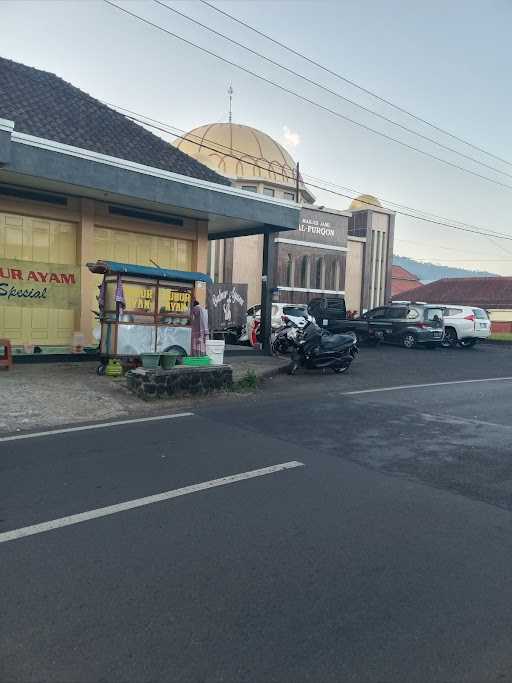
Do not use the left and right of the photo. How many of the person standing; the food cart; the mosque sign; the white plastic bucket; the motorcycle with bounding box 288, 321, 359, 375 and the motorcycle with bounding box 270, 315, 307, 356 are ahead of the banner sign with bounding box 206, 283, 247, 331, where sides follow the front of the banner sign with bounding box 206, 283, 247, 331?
5

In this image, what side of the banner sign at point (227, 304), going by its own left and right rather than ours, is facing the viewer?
front

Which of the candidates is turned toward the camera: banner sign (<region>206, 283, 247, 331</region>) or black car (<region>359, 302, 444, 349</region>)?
the banner sign

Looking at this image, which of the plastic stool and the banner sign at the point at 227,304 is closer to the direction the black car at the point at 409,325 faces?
the banner sign

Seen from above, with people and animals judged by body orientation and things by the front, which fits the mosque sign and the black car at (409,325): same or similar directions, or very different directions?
very different directions

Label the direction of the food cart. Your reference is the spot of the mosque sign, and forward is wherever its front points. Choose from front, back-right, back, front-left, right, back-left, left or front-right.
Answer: front-right

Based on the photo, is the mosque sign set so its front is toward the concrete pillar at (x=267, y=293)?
no

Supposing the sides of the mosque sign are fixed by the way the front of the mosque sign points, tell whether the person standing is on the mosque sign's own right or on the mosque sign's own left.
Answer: on the mosque sign's own right

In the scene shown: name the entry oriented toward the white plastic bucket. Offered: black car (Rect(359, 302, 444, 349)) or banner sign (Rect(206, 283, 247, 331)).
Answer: the banner sign

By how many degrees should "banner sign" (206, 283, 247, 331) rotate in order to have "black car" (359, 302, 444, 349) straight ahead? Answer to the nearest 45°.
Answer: approximately 90° to its left

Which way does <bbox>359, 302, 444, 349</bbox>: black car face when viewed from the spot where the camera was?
facing away from the viewer and to the left of the viewer

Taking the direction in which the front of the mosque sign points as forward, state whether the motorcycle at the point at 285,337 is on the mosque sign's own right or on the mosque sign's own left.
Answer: on the mosque sign's own right

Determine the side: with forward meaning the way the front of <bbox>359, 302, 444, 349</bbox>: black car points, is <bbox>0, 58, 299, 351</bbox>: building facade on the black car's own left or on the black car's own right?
on the black car's own left

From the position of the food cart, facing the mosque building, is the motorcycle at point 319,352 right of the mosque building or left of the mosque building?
right

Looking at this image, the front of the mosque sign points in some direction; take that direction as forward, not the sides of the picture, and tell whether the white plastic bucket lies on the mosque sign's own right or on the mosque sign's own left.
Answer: on the mosque sign's own right

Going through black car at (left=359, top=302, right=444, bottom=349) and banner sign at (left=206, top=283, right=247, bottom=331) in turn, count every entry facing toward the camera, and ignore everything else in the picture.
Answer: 1

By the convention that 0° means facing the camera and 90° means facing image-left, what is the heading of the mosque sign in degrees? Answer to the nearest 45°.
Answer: approximately 315°

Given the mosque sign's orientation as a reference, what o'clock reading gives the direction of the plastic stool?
The plastic stool is roughly at 2 o'clock from the mosque sign.
